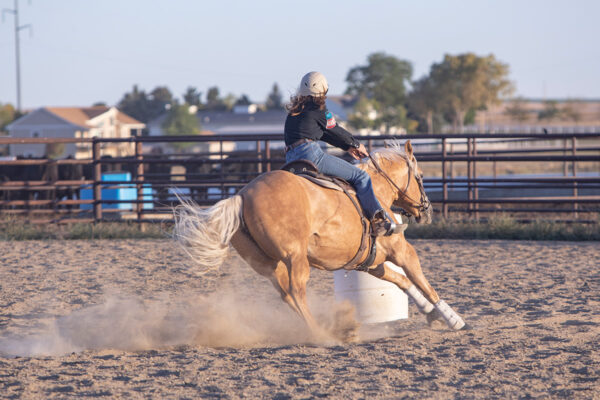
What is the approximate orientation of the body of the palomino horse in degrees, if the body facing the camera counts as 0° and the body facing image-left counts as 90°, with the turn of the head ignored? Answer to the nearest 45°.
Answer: approximately 225°

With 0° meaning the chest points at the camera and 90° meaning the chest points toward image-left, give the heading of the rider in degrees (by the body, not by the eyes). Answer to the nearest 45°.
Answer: approximately 225°

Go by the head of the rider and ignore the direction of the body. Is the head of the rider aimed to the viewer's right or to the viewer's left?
to the viewer's right
